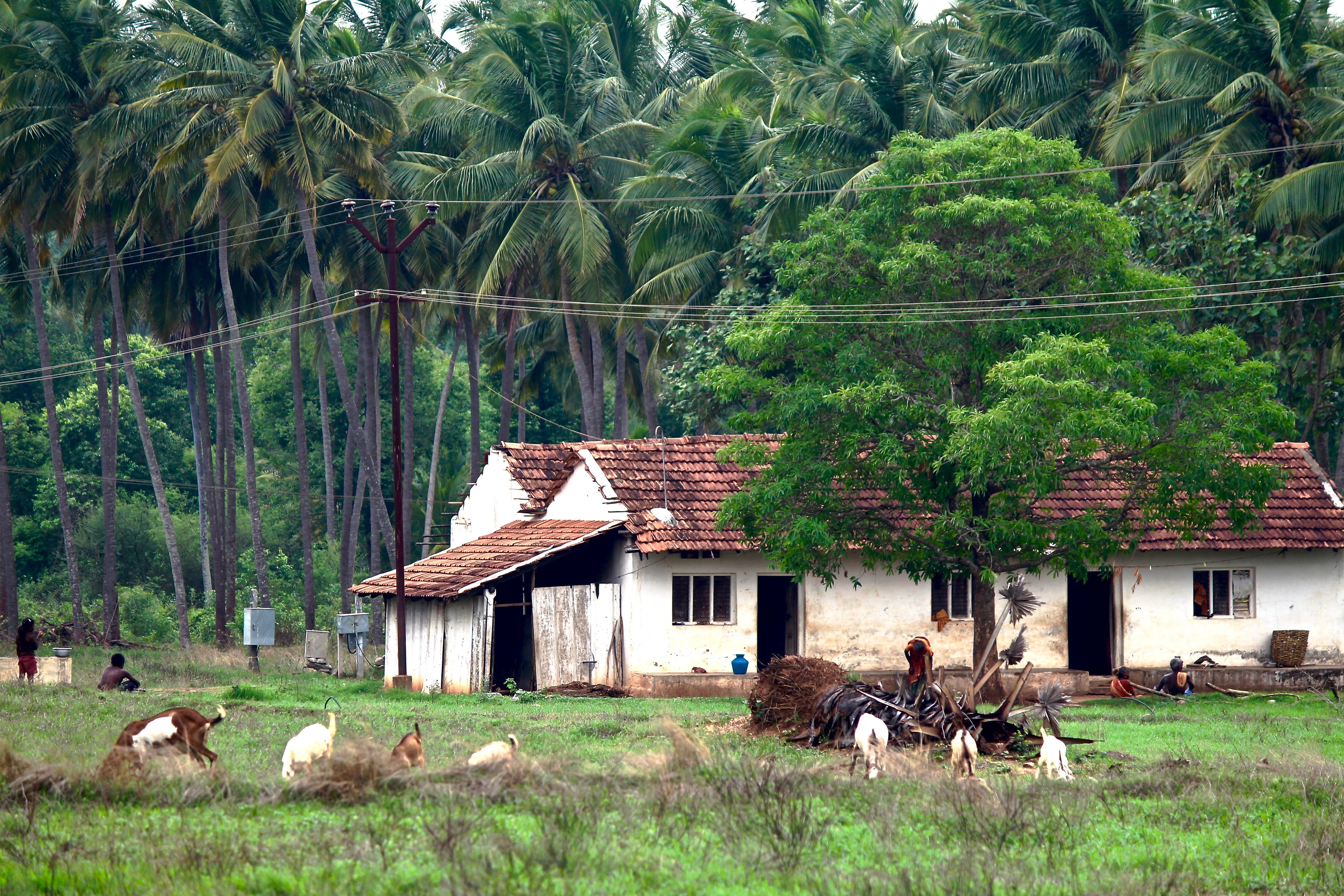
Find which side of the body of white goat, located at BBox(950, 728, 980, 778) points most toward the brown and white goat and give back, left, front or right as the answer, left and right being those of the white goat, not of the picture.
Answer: left

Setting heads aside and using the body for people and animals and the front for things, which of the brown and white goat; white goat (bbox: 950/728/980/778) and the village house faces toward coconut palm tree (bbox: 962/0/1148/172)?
the white goat

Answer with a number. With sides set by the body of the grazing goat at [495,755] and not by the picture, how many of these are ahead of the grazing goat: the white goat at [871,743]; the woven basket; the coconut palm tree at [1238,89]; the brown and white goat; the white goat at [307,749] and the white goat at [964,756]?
2

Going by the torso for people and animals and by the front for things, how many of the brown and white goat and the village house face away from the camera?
0

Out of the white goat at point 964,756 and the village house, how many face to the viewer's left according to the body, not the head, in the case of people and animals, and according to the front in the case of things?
0
